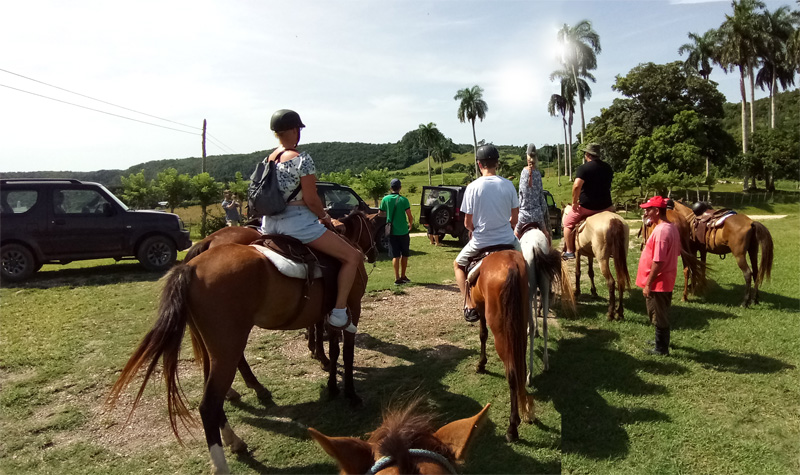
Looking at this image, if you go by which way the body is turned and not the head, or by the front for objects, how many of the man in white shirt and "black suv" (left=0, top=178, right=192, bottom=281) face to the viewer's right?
1

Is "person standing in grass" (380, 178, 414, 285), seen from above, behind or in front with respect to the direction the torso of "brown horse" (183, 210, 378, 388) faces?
in front

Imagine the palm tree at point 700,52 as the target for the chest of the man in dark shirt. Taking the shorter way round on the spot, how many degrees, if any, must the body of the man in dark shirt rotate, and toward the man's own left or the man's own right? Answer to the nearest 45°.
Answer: approximately 45° to the man's own right

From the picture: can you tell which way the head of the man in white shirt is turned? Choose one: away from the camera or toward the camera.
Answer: away from the camera

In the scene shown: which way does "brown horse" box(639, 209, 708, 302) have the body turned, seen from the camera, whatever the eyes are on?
to the viewer's left

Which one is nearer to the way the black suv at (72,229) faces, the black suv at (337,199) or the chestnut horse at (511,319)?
the black suv

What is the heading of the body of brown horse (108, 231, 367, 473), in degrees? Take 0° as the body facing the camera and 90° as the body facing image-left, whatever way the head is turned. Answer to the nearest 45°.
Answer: approximately 225°

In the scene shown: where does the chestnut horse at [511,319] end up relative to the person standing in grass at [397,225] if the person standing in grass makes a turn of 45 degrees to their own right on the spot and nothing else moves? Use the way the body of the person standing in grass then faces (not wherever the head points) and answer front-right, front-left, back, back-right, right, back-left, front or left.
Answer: back-right
